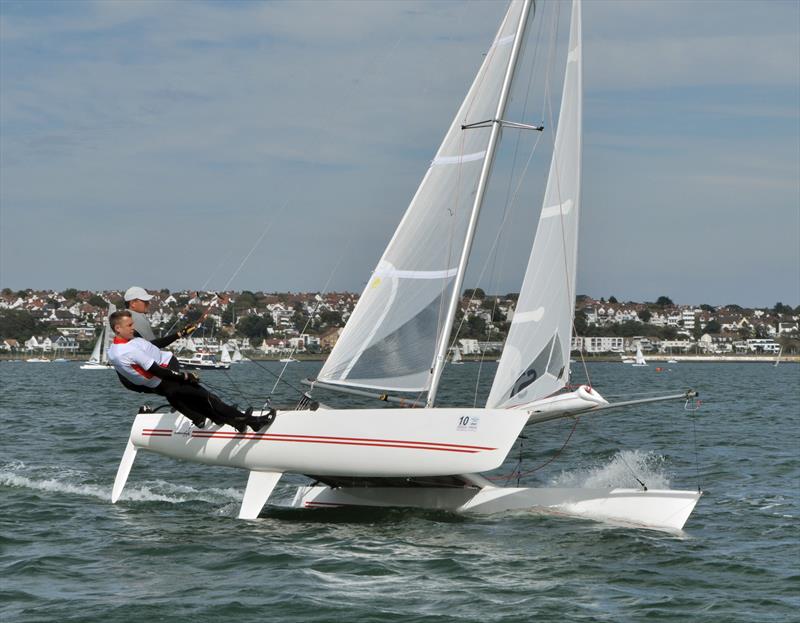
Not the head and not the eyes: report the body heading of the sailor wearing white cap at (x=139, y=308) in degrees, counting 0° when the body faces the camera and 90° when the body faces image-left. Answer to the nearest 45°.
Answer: approximately 270°
